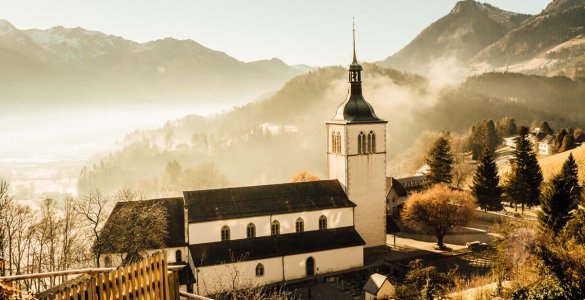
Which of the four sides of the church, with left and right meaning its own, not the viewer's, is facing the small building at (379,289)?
right

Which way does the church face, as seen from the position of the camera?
facing away from the viewer and to the right of the viewer

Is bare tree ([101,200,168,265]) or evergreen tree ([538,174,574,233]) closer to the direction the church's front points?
the evergreen tree
